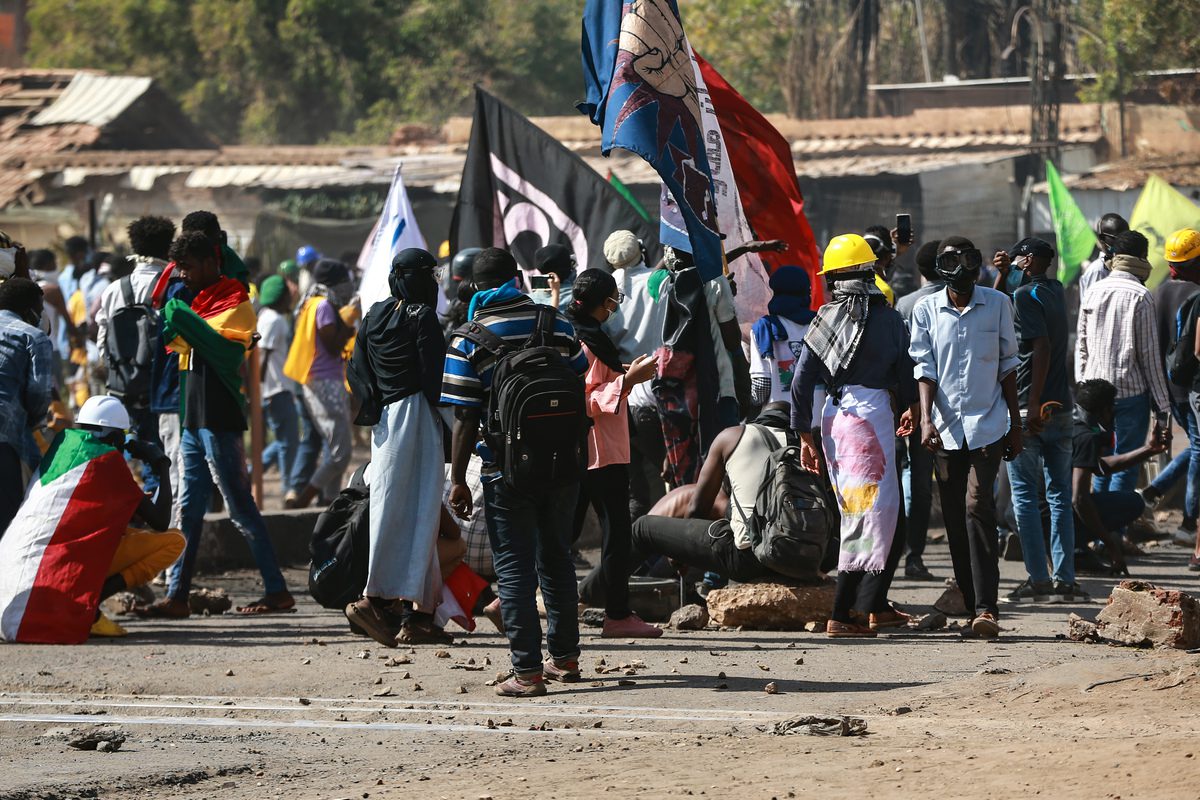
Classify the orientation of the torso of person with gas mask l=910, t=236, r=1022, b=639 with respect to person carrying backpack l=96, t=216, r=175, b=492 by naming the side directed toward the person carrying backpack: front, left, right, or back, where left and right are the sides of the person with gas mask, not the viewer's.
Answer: right

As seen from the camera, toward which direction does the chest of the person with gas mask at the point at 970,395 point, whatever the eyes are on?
toward the camera

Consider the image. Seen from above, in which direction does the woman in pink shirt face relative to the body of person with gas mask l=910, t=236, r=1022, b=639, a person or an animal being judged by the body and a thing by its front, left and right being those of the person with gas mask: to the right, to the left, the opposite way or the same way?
to the left

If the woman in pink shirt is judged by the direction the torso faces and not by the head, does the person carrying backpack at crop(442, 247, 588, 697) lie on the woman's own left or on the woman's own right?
on the woman's own right

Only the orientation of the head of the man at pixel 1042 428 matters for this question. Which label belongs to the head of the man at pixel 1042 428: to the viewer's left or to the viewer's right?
to the viewer's left

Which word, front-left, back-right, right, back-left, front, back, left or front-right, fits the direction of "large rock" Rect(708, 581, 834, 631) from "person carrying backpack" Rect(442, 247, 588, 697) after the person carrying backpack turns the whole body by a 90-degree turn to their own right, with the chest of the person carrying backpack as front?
front

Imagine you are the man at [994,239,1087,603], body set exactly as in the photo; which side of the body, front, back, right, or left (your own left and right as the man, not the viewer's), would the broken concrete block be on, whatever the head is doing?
left

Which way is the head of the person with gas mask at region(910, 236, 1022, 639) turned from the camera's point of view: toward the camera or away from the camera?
toward the camera

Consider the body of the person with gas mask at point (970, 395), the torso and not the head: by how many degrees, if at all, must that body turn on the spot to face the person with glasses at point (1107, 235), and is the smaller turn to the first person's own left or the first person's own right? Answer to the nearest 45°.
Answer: approximately 180°

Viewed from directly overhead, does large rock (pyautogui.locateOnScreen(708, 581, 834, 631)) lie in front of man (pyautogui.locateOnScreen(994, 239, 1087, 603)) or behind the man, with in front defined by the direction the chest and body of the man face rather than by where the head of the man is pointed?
in front

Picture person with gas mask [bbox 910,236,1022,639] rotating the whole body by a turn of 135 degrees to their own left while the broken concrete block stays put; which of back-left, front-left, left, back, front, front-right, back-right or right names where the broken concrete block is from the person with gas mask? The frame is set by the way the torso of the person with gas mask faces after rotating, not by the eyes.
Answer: right

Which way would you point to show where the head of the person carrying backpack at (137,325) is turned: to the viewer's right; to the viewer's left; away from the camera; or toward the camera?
away from the camera
